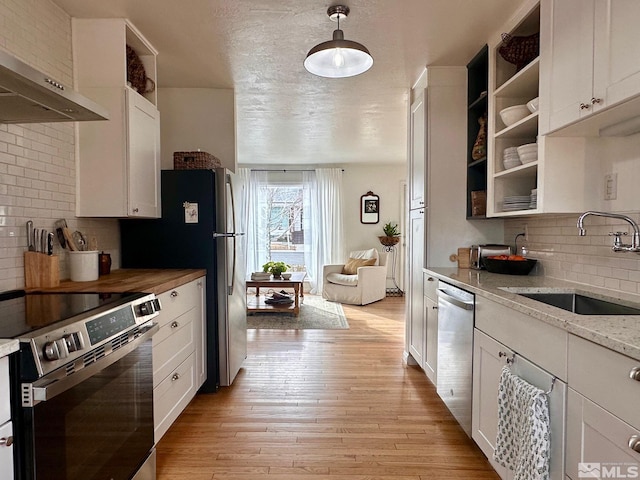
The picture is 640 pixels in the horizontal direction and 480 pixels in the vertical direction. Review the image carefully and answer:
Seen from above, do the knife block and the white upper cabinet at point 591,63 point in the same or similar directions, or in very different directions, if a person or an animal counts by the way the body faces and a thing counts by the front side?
very different directions

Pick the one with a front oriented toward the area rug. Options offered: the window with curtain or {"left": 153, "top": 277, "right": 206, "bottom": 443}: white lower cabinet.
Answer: the window with curtain

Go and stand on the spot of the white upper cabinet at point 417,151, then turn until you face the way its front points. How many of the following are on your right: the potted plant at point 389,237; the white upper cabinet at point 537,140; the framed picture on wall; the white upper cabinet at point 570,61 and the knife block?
2

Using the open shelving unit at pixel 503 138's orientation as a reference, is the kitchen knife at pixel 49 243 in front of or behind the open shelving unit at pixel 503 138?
in front

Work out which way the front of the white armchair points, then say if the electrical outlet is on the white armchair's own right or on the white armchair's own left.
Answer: on the white armchair's own left

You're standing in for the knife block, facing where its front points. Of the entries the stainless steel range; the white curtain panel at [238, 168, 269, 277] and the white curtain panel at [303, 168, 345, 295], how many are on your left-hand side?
2

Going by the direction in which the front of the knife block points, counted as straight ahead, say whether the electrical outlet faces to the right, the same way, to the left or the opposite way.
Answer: the opposite way

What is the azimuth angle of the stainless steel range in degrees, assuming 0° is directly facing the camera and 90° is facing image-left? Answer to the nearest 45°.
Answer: approximately 315°

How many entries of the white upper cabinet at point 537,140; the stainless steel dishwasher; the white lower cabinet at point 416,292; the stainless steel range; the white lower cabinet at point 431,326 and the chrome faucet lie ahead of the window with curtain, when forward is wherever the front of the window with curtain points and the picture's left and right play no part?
6

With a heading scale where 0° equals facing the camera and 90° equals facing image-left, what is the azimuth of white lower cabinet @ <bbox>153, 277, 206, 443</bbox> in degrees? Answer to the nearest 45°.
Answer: approximately 315°

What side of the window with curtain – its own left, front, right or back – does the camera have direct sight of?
front

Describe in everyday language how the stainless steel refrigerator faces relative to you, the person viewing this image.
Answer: facing to the right of the viewer

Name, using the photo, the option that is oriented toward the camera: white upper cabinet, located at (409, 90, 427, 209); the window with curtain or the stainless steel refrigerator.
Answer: the window with curtain

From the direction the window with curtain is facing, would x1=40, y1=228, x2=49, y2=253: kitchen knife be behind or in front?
in front

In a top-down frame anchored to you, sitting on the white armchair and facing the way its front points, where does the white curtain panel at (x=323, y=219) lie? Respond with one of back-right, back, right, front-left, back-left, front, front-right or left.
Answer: right

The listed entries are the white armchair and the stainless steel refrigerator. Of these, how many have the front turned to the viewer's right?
1

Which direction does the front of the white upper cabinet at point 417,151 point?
to the viewer's left

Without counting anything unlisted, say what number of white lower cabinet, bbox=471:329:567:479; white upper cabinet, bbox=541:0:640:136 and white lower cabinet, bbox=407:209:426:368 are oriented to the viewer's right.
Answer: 0

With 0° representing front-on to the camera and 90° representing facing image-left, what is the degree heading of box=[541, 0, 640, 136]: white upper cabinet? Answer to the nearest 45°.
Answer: approximately 45°

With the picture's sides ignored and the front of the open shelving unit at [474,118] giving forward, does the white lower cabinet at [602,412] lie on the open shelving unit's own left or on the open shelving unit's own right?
on the open shelving unit's own left

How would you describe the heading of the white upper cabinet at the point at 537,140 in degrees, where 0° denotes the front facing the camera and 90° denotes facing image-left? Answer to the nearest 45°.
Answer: approximately 45°

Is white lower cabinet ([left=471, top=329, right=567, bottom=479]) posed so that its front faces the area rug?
no

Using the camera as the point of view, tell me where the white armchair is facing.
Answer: facing the viewer and to the left of the viewer

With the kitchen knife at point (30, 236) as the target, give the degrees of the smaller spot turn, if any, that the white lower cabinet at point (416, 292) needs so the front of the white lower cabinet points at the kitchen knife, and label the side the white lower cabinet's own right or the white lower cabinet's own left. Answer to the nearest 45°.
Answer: approximately 45° to the white lower cabinet's own left
